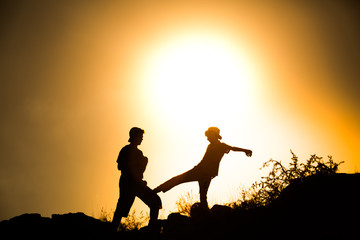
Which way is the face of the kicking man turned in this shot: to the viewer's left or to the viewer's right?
to the viewer's left

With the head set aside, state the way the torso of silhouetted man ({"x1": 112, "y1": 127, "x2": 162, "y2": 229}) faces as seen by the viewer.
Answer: to the viewer's right
